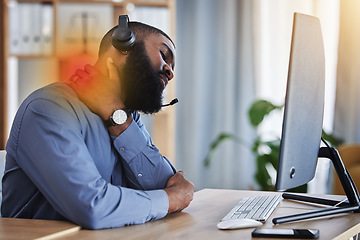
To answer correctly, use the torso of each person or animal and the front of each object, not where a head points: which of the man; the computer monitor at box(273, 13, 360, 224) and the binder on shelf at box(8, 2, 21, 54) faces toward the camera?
the binder on shelf

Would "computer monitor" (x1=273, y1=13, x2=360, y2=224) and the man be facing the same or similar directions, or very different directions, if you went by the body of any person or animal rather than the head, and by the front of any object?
very different directions

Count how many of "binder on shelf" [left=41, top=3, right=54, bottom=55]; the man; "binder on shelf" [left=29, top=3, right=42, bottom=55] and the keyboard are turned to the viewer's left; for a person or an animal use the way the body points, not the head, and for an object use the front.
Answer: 1

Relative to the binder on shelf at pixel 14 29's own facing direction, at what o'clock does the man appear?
The man is roughly at 12 o'clock from the binder on shelf.

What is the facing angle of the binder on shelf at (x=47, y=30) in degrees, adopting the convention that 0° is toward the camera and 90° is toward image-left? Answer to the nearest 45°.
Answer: approximately 0°

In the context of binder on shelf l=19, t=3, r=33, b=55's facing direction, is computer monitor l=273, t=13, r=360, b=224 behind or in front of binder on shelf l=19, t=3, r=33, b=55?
in front

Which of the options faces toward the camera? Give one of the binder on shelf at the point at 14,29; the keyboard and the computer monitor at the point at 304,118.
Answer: the binder on shelf

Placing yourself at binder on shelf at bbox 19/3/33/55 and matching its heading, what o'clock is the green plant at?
The green plant is roughly at 10 o'clock from the binder on shelf.

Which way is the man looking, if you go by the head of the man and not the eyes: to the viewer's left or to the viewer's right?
to the viewer's right

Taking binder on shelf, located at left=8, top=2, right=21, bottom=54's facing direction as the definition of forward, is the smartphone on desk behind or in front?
in front

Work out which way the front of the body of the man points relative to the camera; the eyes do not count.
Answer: to the viewer's right

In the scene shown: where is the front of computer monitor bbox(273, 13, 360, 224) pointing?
to the viewer's left

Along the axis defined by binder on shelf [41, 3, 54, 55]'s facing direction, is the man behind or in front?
in front
